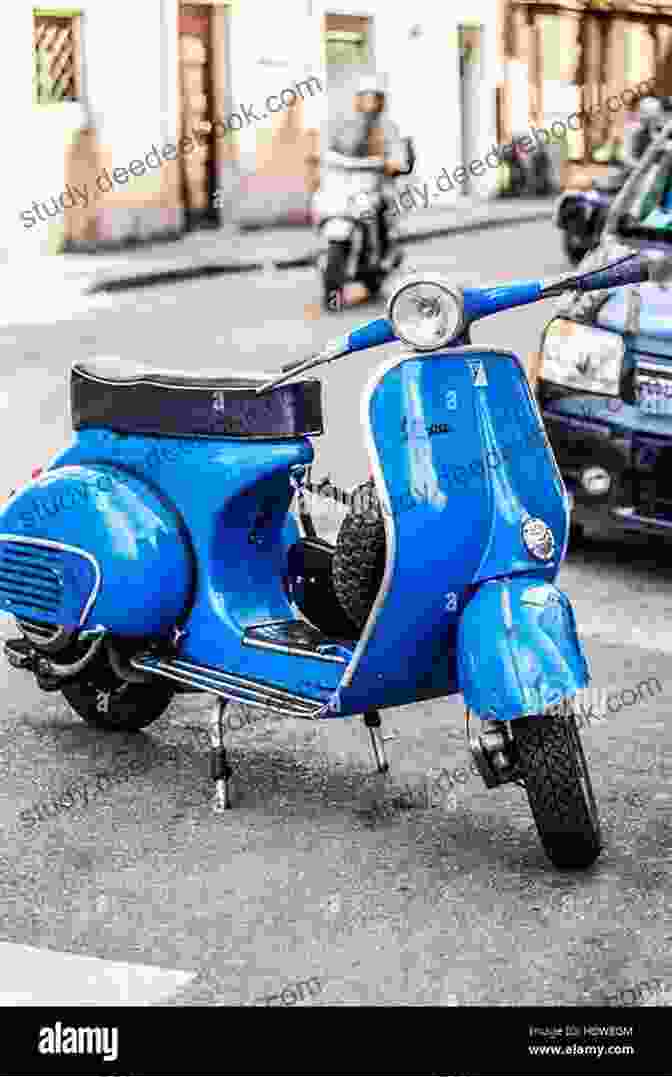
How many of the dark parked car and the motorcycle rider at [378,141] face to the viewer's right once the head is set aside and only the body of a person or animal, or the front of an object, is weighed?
0

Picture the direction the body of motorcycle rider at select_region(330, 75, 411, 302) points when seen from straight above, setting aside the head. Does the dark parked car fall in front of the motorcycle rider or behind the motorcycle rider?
in front

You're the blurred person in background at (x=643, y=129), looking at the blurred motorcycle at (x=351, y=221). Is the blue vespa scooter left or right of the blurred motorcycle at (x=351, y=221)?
left

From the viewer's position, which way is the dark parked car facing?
facing the viewer and to the left of the viewer

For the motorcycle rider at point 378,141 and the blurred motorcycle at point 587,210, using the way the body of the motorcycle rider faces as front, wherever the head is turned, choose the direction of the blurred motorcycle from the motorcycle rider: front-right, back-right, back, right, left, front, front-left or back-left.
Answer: back-left

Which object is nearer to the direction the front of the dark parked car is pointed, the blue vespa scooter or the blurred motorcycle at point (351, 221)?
the blue vespa scooter

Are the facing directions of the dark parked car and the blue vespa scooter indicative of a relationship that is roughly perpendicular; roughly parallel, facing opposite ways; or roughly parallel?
roughly perpendicular

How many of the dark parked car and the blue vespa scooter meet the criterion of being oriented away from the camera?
0

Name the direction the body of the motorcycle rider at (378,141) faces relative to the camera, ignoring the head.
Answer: toward the camera

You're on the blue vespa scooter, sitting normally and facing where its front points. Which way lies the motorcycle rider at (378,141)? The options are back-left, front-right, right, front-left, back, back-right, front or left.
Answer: back-left

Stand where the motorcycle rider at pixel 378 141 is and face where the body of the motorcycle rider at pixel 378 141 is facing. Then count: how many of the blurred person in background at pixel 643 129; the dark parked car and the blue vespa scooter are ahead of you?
2

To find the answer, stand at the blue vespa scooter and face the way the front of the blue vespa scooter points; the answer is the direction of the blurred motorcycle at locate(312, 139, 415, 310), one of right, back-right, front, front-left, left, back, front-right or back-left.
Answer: back-left

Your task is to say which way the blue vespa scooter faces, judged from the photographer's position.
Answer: facing the viewer and to the right of the viewer
